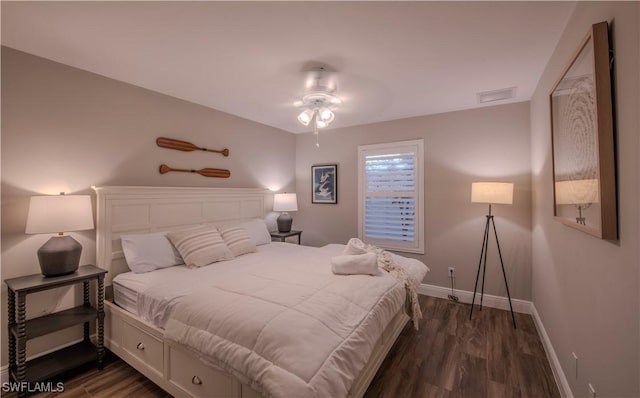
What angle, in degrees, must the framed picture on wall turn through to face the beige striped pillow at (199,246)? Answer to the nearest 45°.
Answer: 0° — it already faces it

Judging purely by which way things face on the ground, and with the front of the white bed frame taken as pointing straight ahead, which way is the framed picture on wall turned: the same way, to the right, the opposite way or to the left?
to the right

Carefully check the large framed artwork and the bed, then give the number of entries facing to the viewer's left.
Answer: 1

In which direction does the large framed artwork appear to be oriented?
to the viewer's left

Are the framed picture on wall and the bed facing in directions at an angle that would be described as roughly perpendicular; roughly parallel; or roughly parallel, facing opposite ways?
roughly perpendicular

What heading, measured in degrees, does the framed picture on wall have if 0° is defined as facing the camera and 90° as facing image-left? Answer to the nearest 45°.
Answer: approximately 45°

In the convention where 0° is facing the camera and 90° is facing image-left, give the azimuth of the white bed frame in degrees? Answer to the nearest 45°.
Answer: approximately 315°

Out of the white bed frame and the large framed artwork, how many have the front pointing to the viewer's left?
1

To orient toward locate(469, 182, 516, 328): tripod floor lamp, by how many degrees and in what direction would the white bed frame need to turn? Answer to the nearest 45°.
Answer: approximately 45° to its left

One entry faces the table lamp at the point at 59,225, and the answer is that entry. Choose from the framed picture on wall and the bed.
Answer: the framed picture on wall

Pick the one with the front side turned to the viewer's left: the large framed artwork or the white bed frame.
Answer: the large framed artwork
